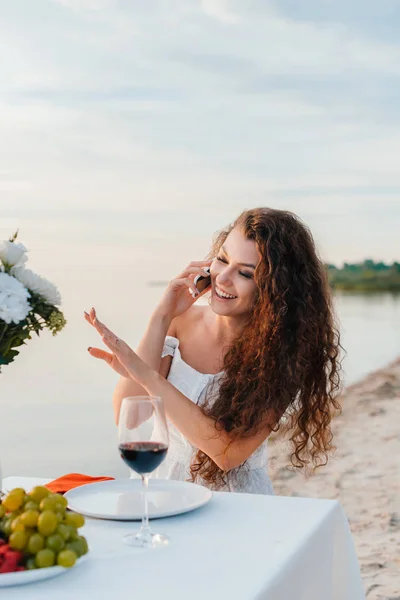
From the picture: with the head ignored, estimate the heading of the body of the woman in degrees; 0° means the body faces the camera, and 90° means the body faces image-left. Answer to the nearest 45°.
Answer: approximately 45°
